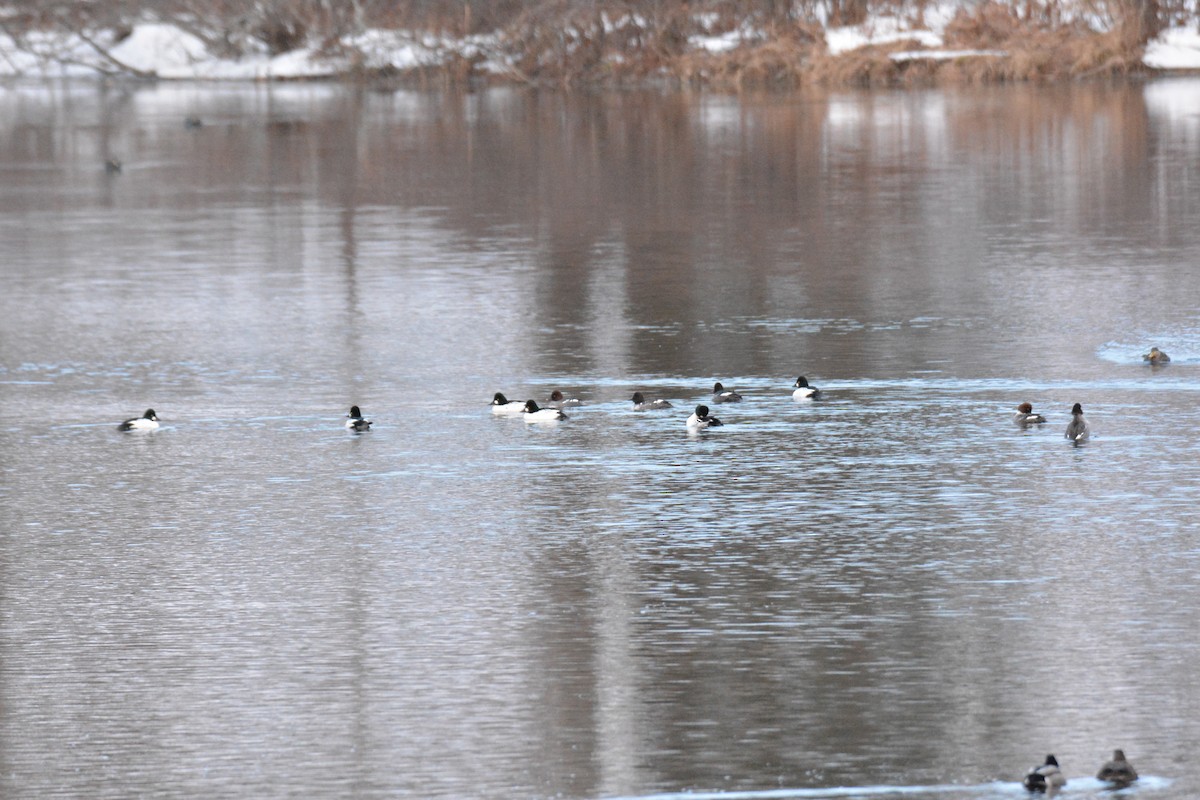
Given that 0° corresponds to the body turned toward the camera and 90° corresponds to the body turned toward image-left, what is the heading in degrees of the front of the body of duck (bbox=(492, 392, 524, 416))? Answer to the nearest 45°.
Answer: approximately 90°

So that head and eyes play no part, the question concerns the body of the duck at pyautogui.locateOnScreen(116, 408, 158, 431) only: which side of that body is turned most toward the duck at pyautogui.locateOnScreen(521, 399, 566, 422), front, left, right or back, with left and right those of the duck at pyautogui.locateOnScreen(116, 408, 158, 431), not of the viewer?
front

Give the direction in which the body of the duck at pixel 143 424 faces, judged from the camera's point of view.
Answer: to the viewer's right

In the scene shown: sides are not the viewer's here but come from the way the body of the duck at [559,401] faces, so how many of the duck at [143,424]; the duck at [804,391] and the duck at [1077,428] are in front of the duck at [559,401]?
1

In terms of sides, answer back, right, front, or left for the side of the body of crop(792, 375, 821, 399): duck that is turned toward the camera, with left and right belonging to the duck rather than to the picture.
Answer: left

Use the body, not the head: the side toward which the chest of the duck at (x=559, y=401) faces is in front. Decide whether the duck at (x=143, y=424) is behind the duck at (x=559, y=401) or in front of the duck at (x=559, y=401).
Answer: in front

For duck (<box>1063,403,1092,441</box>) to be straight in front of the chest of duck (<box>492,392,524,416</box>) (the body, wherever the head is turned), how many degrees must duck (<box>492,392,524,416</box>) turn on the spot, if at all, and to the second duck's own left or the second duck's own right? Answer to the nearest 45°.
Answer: approximately 135° to the second duck's own left

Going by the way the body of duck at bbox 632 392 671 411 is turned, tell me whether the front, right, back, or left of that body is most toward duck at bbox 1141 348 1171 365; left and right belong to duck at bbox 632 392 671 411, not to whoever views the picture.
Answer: back
